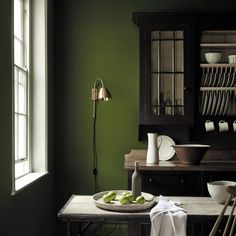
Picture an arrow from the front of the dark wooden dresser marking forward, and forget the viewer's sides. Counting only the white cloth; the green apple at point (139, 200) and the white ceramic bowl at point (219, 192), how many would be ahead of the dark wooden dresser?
3

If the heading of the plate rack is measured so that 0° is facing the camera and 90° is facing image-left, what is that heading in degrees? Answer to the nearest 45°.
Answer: approximately 0°

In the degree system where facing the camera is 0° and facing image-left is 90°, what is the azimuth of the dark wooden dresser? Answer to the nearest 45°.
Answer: approximately 0°

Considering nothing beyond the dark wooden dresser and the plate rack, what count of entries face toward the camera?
2

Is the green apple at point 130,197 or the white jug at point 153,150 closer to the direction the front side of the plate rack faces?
the green apple

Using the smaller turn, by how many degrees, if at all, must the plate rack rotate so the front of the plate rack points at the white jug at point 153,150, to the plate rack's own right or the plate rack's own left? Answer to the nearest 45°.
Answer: approximately 45° to the plate rack's own right
